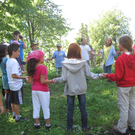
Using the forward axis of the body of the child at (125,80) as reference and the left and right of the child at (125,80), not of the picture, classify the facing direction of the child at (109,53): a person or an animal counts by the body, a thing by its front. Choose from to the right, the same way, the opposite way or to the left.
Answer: to the left

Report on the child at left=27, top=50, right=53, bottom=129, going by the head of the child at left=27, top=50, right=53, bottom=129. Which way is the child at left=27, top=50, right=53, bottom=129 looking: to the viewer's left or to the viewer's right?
to the viewer's right

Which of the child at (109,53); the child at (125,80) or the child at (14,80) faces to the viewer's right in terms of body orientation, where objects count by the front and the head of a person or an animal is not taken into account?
the child at (14,80)

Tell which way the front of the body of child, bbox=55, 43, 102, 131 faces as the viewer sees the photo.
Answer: away from the camera

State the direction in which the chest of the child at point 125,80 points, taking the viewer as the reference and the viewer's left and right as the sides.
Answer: facing away from the viewer and to the left of the viewer

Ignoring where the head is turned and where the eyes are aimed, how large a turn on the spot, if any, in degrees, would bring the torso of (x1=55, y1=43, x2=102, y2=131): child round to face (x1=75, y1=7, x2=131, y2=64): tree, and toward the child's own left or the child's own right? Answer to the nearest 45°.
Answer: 0° — they already face it

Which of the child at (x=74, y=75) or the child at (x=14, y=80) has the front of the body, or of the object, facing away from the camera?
the child at (x=74, y=75)

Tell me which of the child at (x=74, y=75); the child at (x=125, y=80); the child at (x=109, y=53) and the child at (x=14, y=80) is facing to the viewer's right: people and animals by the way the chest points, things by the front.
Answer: the child at (x=14, y=80)

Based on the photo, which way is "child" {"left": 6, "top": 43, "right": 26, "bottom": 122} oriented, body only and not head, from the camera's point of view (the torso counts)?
to the viewer's right
